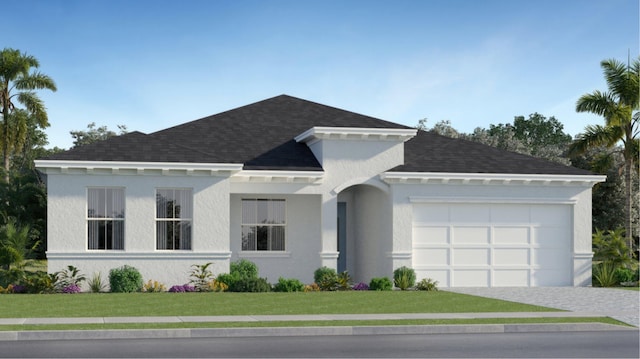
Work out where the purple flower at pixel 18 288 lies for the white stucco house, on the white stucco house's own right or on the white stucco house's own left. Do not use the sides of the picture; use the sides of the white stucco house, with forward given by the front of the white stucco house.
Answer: on the white stucco house's own right

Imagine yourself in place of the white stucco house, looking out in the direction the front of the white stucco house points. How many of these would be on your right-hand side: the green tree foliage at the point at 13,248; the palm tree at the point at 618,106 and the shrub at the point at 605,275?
1

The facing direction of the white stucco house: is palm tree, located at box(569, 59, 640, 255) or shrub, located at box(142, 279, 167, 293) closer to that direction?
the shrub

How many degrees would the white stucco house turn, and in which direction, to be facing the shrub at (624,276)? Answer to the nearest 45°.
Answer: approximately 90° to its left

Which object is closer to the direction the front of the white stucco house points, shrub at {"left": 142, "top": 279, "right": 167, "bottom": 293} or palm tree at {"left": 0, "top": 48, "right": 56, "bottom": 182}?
the shrub

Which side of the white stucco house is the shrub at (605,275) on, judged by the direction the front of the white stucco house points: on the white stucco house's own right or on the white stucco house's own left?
on the white stucco house's own left

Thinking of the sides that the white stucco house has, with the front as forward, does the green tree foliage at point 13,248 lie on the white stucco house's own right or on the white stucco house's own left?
on the white stucco house's own right

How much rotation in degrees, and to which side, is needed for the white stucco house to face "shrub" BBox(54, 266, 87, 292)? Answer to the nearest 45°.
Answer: approximately 45° to its right

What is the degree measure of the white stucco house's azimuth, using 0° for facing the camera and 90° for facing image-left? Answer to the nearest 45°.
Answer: approximately 0°
